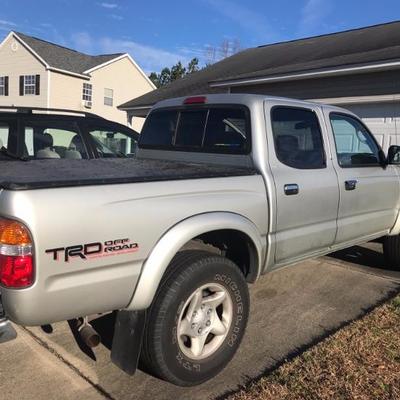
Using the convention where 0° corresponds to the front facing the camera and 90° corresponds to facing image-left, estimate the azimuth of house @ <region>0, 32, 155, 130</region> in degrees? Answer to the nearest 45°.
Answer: approximately 45°

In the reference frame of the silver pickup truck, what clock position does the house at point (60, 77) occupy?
The house is roughly at 10 o'clock from the silver pickup truck.

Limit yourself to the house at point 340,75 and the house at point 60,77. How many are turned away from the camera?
0

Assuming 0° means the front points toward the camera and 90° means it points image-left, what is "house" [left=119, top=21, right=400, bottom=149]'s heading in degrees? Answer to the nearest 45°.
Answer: approximately 45°

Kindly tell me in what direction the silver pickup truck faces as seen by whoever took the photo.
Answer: facing away from the viewer and to the right of the viewer

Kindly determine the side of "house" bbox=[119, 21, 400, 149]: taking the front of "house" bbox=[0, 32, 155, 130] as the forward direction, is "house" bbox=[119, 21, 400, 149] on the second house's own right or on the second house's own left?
on the second house's own left

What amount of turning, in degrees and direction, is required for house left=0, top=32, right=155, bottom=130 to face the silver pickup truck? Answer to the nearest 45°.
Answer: approximately 45° to its left

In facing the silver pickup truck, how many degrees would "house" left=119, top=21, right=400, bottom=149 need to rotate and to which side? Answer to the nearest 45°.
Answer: approximately 45° to its left
